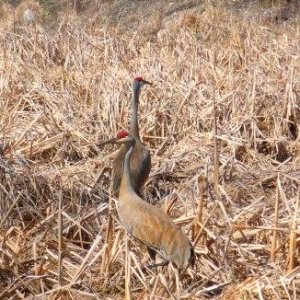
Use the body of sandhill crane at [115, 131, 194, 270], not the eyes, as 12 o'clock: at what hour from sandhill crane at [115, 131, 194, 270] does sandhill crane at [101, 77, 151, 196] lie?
sandhill crane at [101, 77, 151, 196] is roughly at 3 o'clock from sandhill crane at [115, 131, 194, 270].

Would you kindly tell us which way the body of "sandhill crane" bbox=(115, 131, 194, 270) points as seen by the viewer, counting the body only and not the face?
to the viewer's left
